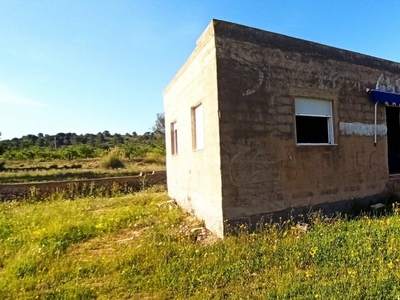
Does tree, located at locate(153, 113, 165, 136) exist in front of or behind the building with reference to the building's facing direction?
behind

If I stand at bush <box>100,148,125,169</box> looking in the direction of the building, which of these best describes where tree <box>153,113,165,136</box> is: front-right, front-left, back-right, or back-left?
back-left

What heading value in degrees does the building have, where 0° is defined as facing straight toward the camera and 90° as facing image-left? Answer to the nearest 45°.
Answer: approximately 315°

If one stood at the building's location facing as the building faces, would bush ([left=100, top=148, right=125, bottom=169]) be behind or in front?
behind
